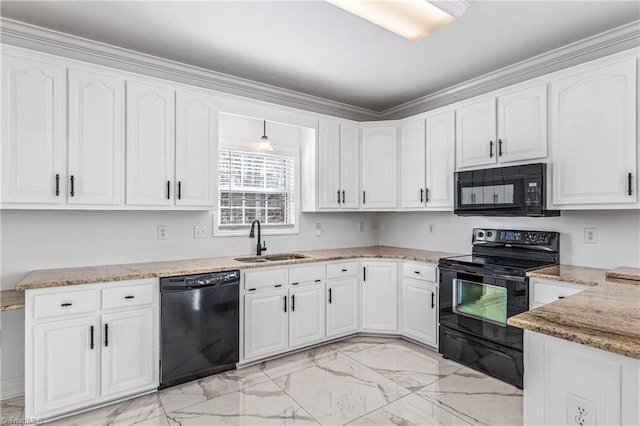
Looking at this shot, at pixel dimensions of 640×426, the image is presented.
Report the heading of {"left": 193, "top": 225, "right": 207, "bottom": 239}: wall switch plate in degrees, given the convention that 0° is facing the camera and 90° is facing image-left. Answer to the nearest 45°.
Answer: approximately 0°

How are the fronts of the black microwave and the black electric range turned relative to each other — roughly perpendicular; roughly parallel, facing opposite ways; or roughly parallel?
roughly parallel

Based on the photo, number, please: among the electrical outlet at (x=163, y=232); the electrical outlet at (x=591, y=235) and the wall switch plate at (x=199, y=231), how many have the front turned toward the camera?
3

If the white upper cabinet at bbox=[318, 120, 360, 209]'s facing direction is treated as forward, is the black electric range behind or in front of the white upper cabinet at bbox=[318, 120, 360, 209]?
in front

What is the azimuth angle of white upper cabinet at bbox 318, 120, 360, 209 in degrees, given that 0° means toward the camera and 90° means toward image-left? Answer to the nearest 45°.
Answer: approximately 315°

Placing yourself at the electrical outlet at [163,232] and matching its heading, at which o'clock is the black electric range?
The black electric range is roughly at 10 o'clock from the electrical outlet.

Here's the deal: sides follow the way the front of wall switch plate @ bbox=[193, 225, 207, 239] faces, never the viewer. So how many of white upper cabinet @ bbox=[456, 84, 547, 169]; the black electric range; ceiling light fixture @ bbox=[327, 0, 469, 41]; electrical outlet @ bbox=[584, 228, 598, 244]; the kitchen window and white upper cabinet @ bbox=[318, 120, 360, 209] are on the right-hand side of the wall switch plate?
0

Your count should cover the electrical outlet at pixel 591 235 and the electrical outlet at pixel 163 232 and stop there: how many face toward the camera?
2

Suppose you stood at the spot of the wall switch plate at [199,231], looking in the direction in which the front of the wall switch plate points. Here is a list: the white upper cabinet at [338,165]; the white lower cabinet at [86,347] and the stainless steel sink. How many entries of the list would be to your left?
2

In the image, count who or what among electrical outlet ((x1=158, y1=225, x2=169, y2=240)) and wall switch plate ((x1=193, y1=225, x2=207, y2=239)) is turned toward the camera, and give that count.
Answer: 2

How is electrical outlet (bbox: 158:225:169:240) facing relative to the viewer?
toward the camera

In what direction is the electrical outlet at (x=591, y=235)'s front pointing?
toward the camera

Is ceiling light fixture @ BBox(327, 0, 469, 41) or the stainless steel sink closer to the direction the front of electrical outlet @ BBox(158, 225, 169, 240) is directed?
the ceiling light fixture

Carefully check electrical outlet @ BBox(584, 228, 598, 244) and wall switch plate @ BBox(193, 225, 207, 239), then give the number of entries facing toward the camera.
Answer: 2

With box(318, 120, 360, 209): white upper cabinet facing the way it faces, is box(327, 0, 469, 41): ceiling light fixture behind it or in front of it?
in front

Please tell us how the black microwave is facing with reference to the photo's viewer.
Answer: facing the viewer and to the left of the viewer

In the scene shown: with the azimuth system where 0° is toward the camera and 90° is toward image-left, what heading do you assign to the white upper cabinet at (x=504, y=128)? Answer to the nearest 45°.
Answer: approximately 45°
